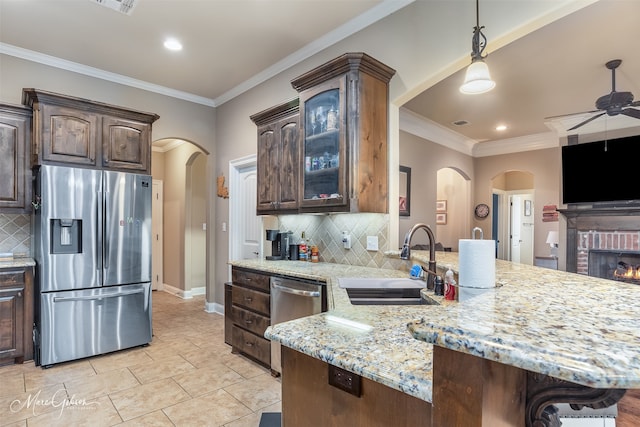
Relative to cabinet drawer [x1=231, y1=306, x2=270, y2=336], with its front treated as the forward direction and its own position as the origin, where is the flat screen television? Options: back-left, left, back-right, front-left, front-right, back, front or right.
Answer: back-left

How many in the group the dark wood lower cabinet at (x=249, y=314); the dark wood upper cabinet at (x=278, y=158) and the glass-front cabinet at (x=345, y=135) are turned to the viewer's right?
0

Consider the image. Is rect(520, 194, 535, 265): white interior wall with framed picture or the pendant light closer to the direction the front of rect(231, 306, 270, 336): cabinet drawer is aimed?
the pendant light

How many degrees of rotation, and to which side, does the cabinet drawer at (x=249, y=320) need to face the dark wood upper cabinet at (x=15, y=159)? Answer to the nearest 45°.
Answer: approximately 45° to its right

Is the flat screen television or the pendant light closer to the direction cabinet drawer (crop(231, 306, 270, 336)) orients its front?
the pendant light

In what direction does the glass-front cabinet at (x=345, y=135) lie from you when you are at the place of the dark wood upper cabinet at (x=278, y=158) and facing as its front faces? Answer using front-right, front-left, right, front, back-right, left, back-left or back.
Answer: left

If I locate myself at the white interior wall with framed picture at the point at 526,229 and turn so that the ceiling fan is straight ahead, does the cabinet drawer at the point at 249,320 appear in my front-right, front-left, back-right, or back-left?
front-right

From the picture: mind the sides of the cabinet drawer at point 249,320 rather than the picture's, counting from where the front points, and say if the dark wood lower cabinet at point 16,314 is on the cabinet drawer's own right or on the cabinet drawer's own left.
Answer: on the cabinet drawer's own right

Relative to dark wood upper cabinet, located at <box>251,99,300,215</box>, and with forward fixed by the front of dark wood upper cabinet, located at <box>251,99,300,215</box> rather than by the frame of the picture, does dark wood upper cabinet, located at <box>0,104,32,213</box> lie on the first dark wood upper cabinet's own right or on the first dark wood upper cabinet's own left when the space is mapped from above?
on the first dark wood upper cabinet's own right

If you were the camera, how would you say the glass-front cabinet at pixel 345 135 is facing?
facing the viewer and to the left of the viewer

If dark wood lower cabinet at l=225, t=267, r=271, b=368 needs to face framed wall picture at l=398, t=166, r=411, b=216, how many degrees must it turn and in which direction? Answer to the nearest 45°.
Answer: approximately 180°

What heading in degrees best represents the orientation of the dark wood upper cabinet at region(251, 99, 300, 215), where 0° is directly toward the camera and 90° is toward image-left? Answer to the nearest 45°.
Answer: approximately 45°

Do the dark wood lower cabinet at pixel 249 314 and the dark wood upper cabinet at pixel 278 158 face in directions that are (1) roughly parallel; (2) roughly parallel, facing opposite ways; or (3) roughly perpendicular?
roughly parallel
